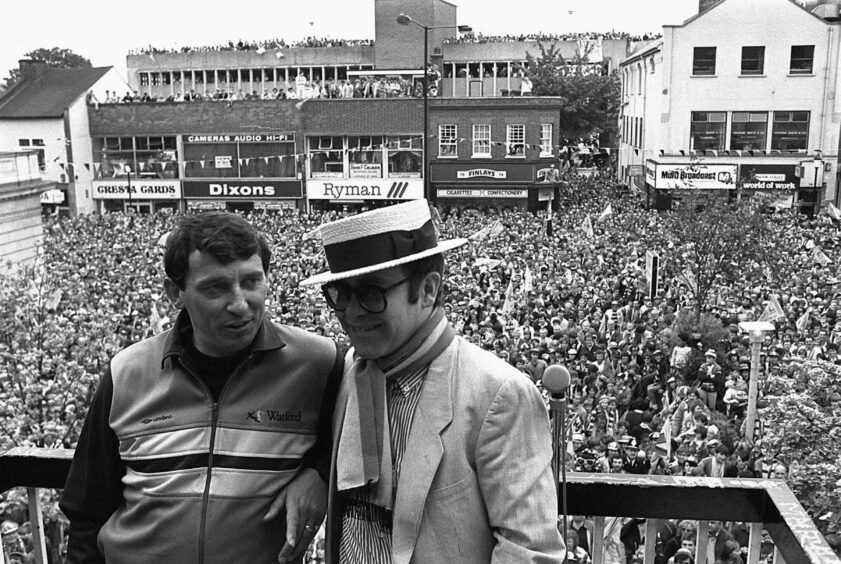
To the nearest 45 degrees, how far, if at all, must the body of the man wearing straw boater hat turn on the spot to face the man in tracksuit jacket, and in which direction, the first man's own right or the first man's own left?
approximately 45° to the first man's own right

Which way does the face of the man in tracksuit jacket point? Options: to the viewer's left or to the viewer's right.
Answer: to the viewer's right

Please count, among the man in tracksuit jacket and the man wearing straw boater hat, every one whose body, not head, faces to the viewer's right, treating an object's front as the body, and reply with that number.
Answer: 0

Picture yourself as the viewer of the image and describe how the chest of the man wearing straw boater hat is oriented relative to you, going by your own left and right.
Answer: facing the viewer and to the left of the viewer

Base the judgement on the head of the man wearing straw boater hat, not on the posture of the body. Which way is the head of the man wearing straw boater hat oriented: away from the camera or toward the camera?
toward the camera

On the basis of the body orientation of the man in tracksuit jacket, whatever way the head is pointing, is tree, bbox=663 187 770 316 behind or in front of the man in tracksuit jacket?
behind

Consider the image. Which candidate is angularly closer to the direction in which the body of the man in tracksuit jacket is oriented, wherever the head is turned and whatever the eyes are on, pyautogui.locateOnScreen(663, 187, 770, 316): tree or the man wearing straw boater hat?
the man wearing straw boater hat

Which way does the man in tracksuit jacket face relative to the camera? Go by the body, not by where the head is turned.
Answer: toward the camera

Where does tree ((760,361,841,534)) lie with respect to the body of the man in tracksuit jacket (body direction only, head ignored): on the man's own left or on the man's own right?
on the man's own left
